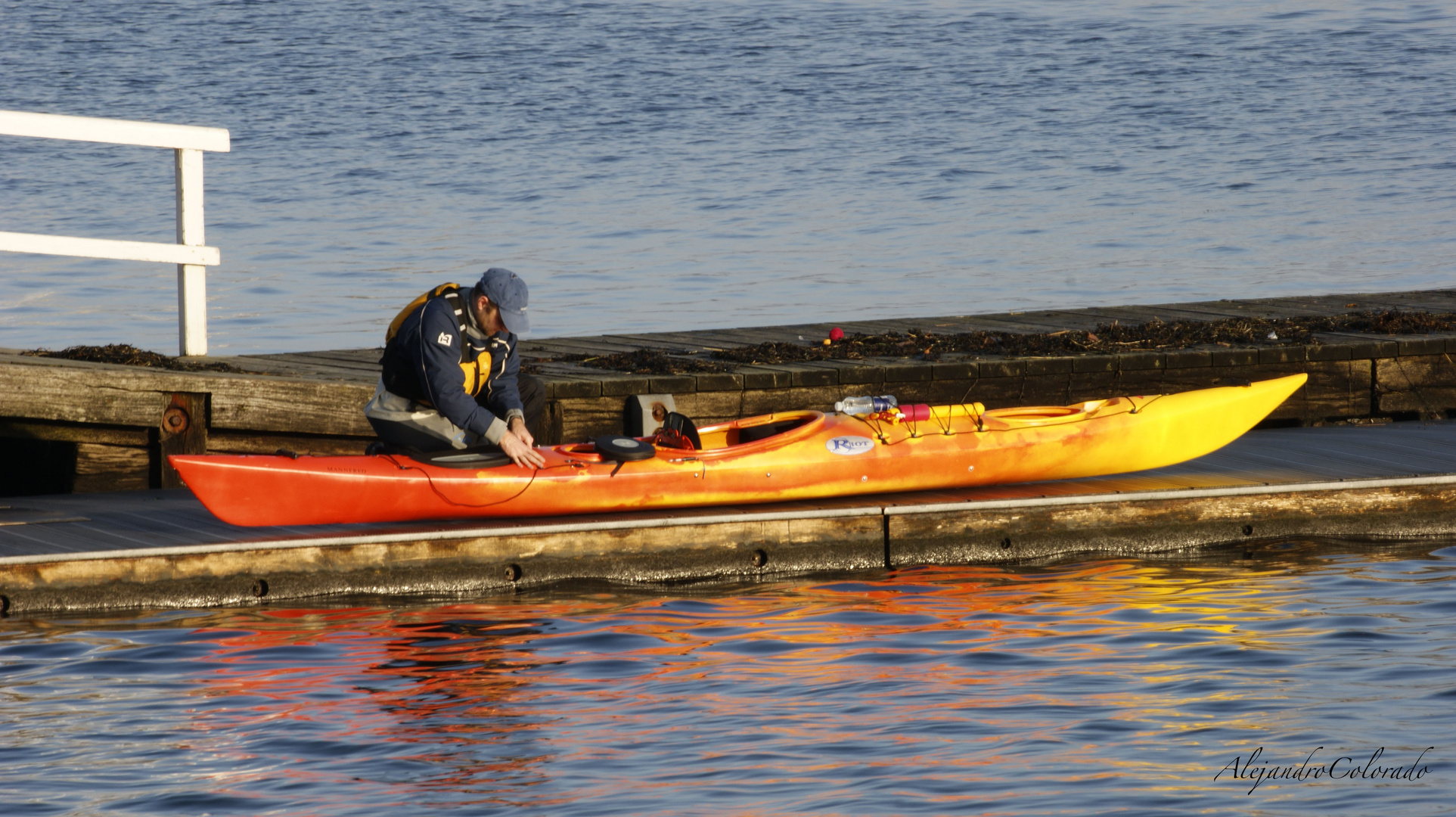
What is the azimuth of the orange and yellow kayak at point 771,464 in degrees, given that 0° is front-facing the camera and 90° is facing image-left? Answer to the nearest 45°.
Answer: approximately 270°

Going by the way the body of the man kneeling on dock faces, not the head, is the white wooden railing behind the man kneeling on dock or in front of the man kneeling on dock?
behind

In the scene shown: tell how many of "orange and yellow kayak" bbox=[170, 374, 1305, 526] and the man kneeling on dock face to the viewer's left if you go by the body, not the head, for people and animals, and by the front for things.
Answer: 0

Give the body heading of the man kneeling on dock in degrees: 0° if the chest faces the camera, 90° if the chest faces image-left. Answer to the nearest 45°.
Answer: approximately 315°

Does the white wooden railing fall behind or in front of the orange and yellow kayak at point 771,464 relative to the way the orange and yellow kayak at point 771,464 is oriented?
behind
